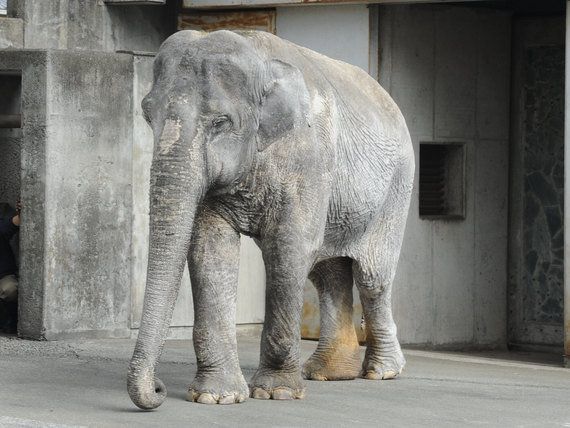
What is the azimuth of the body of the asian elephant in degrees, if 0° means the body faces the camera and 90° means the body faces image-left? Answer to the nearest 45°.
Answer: approximately 45°
